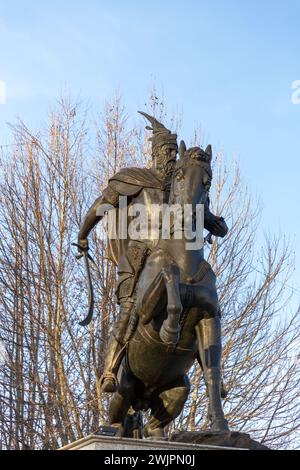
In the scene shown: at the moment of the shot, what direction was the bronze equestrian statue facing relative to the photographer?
facing the viewer and to the right of the viewer
